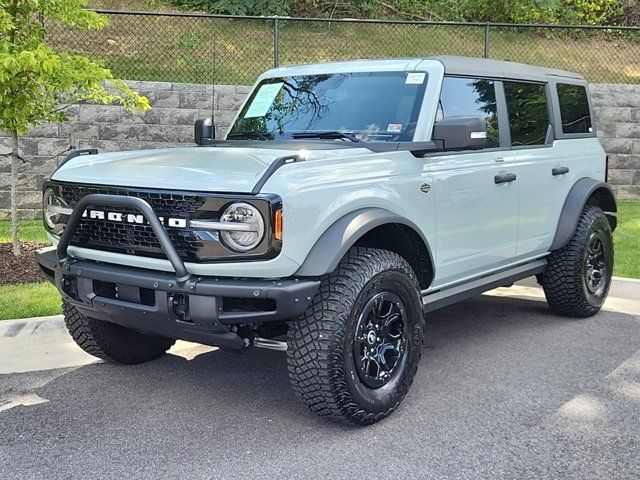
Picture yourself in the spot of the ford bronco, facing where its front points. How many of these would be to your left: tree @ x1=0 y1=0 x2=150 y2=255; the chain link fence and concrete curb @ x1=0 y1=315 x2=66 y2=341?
0

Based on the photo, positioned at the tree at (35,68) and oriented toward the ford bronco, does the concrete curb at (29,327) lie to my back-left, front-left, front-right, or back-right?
front-right

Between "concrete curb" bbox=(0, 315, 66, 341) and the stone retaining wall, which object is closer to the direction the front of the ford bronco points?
the concrete curb

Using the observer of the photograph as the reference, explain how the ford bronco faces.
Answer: facing the viewer and to the left of the viewer

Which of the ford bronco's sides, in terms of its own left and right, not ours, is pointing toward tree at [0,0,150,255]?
right

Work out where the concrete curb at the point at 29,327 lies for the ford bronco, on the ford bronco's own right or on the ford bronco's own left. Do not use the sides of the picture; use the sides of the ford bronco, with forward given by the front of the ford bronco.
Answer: on the ford bronco's own right

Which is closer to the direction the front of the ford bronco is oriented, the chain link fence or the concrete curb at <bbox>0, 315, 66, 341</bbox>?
the concrete curb

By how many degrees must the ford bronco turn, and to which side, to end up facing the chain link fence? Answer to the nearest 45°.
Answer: approximately 135° to its right

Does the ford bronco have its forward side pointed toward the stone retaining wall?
no

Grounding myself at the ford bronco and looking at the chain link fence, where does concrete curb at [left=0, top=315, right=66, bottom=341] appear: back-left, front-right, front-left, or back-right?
front-left

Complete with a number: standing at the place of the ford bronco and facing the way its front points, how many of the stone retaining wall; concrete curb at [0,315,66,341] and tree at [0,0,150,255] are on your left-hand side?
0
